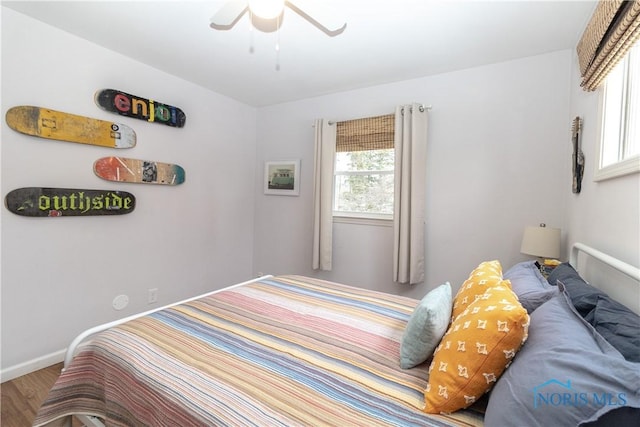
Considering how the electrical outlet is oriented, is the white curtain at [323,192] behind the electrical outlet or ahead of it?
ahead

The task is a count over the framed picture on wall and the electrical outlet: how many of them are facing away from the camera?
0

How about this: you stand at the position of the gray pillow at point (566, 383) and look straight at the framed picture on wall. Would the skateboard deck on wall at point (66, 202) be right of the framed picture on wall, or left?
left

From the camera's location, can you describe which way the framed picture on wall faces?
facing the viewer and to the left of the viewer

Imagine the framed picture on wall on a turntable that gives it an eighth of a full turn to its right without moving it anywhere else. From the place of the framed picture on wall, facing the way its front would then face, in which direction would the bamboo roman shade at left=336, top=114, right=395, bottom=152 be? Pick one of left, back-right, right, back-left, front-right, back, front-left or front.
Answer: back-left

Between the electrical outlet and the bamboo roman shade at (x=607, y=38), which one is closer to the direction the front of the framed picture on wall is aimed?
the electrical outlet

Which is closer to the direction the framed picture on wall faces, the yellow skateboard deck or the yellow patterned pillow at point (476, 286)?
the yellow skateboard deck

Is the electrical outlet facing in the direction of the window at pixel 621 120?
yes

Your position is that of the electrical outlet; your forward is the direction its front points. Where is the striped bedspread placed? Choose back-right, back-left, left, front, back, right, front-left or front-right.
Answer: front-right

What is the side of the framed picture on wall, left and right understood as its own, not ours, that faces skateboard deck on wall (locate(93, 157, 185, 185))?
front

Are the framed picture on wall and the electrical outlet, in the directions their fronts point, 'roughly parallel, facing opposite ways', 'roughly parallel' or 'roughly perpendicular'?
roughly perpendicular

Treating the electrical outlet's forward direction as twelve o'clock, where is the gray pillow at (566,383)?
The gray pillow is roughly at 1 o'clock from the electrical outlet.

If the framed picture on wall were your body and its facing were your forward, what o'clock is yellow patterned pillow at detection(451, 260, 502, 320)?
The yellow patterned pillow is roughly at 10 o'clock from the framed picture on wall.

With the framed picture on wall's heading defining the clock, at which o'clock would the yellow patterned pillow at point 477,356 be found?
The yellow patterned pillow is roughly at 10 o'clock from the framed picture on wall.

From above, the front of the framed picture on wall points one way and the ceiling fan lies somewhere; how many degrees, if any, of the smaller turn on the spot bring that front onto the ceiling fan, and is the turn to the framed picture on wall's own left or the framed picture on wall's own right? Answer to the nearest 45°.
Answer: approximately 45° to the framed picture on wall's own left
